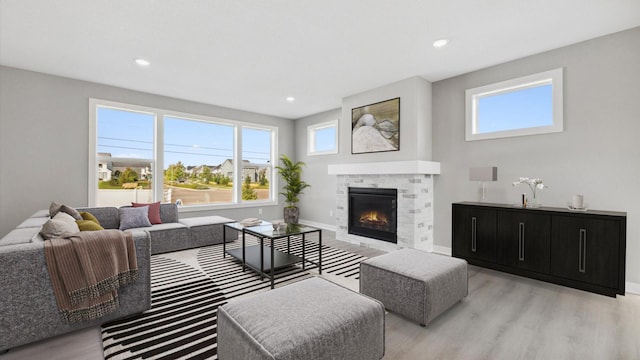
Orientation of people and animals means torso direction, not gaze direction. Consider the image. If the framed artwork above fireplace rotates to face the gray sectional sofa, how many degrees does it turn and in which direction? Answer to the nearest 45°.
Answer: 0° — it already faces it

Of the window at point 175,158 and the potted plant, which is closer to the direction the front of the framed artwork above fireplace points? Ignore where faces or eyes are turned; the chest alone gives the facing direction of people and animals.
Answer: the window

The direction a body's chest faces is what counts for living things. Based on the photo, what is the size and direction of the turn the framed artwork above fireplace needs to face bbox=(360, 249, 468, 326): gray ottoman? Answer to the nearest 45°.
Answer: approximately 45° to its left

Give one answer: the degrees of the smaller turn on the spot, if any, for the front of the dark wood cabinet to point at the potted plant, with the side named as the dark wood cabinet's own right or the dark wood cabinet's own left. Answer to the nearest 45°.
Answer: approximately 45° to the dark wood cabinet's own right

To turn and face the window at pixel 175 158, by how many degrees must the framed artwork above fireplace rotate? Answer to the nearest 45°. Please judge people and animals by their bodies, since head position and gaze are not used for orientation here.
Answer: approximately 45° to its right

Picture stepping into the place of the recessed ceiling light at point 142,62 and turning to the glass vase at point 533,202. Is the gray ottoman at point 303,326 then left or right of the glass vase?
right

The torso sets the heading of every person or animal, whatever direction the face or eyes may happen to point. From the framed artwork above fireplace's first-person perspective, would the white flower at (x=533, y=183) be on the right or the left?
on its left

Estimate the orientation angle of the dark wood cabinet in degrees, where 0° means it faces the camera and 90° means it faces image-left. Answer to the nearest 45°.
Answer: approximately 45°

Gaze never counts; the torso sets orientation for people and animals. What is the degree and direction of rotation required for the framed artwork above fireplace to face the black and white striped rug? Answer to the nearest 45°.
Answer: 0° — it already faces it

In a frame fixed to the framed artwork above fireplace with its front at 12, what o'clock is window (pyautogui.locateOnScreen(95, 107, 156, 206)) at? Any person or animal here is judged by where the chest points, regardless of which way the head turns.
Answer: The window is roughly at 1 o'clock from the framed artwork above fireplace.

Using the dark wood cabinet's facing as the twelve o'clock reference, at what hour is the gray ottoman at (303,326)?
The gray ottoman is roughly at 11 o'clock from the dark wood cabinet.
